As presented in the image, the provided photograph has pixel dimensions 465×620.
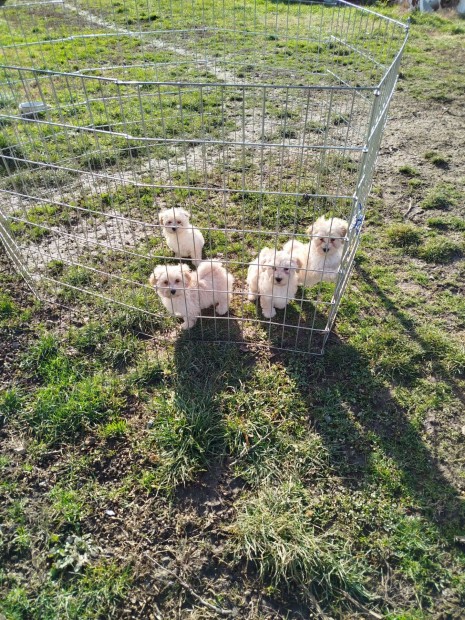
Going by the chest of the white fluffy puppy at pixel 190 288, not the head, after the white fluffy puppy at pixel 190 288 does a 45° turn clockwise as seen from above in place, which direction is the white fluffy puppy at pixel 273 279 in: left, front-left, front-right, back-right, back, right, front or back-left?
back

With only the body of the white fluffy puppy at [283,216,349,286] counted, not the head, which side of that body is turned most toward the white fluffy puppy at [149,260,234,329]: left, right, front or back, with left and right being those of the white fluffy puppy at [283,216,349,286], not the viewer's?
right

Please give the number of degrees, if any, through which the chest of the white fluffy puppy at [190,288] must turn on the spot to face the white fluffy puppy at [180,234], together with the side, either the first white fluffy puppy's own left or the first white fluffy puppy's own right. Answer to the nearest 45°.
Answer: approximately 135° to the first white fluffy puppy's own right

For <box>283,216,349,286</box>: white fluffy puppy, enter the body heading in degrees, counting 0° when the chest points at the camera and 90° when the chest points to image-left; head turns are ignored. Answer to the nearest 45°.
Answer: approximately 315°
